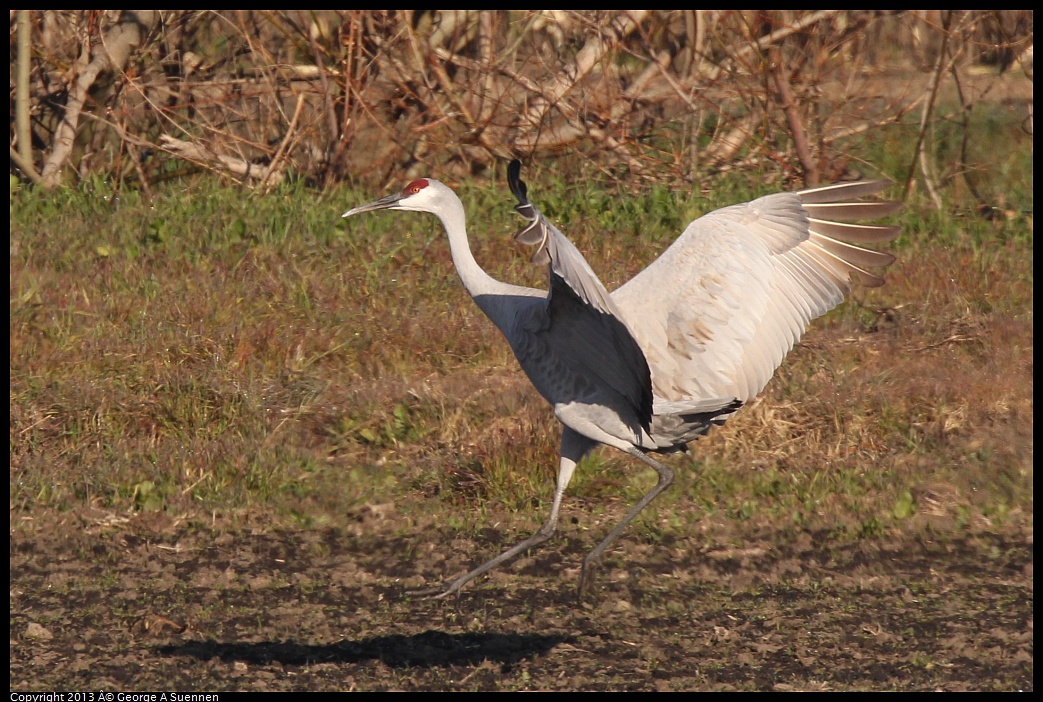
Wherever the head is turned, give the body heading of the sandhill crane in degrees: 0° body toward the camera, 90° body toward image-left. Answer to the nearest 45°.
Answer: approximately 90°

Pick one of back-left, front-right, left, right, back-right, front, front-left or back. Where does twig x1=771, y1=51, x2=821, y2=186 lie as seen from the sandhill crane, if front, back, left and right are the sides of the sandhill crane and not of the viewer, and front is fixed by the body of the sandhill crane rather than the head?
right
